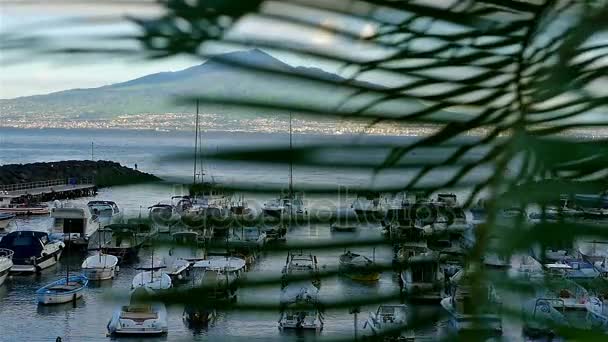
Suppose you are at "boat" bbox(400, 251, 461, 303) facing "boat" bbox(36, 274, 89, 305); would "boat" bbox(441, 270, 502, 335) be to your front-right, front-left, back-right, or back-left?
back-left

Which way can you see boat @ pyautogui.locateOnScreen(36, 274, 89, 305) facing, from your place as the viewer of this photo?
facing away from the viewer and to the right of the viewer
